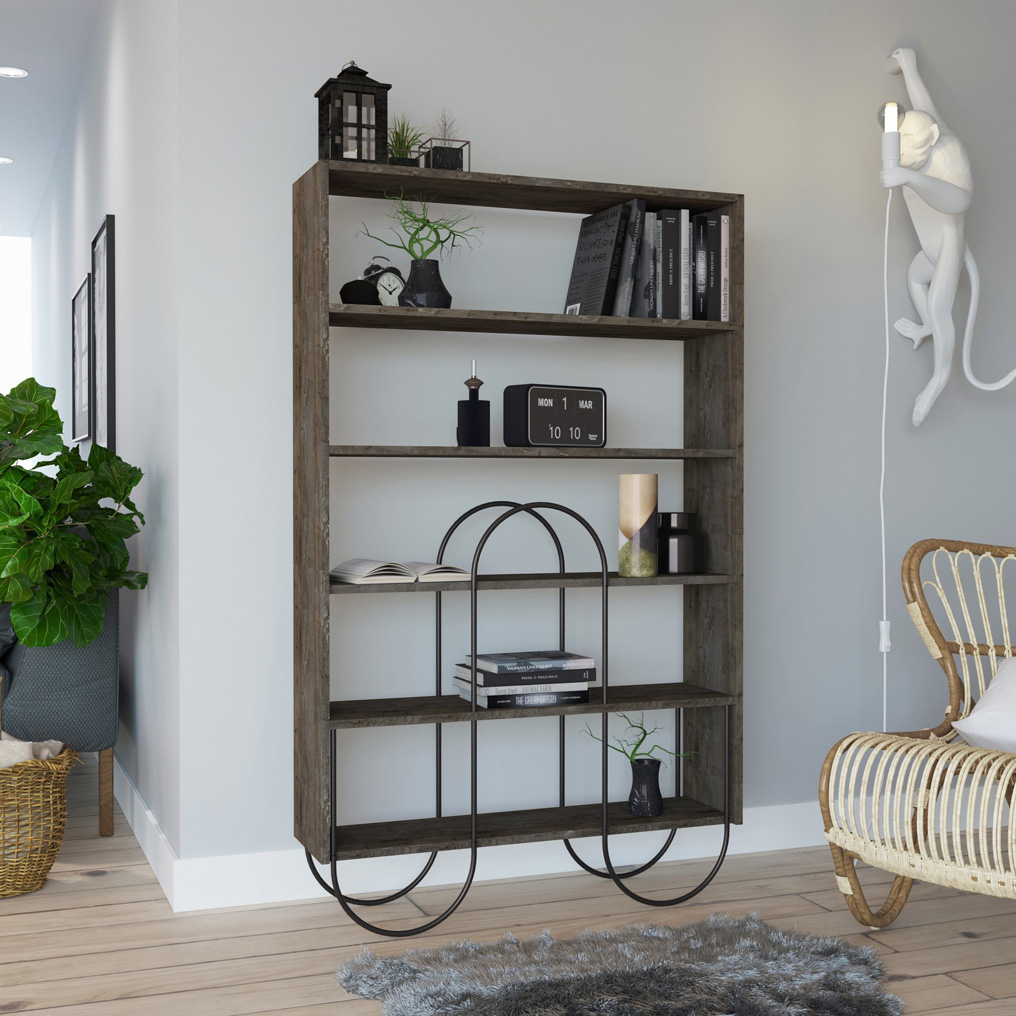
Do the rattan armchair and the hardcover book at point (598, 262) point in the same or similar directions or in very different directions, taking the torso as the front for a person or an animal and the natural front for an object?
very different directions

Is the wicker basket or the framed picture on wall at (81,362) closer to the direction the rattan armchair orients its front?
the wicker basket
